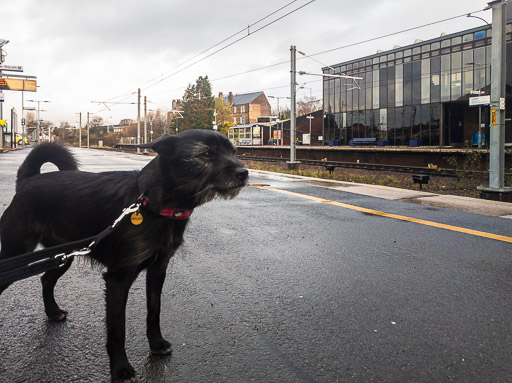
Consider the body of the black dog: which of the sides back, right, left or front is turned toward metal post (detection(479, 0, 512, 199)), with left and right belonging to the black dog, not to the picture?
left

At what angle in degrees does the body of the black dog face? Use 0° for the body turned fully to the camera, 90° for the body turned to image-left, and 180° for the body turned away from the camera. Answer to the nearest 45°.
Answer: approximately 315°
